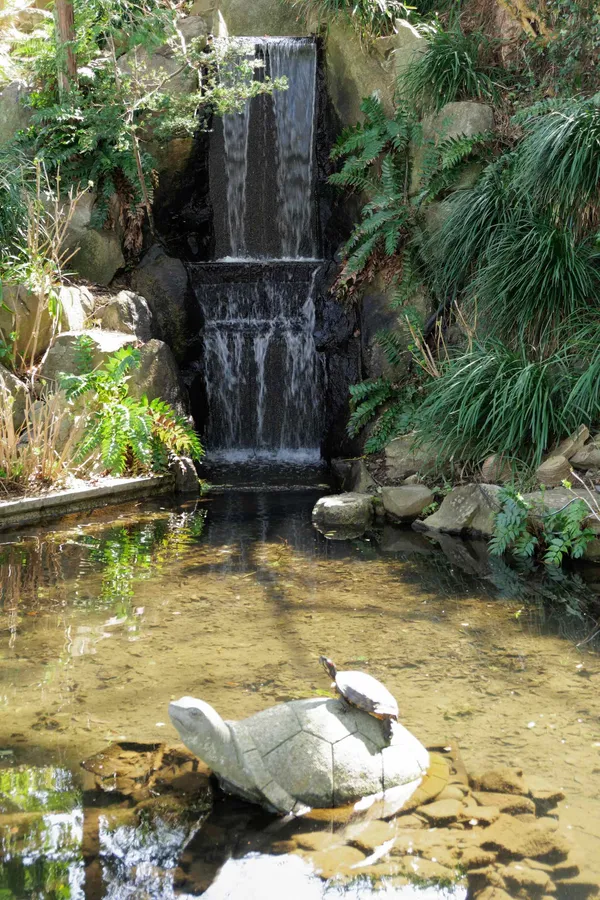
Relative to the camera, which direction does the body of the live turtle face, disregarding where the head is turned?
to the viewer's left

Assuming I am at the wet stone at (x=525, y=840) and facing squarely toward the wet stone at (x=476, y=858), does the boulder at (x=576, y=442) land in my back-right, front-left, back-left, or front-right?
back-right

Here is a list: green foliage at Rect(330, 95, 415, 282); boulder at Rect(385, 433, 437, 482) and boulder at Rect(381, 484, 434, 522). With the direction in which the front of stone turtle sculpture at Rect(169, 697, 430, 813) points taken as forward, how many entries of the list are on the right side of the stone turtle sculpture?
3

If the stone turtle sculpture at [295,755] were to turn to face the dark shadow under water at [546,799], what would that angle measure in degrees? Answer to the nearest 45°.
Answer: approximately 180°

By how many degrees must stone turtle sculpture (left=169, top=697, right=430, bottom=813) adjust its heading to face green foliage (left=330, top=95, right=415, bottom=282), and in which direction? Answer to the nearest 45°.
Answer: approximately 90° to its right

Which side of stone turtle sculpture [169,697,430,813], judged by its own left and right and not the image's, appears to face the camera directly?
left

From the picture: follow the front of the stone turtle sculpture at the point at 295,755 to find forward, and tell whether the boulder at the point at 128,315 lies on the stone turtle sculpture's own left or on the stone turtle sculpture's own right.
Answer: on the stone turtle sculpture's own right

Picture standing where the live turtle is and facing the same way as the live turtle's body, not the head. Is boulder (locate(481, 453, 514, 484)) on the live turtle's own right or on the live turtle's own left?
on the live turtle's own right
